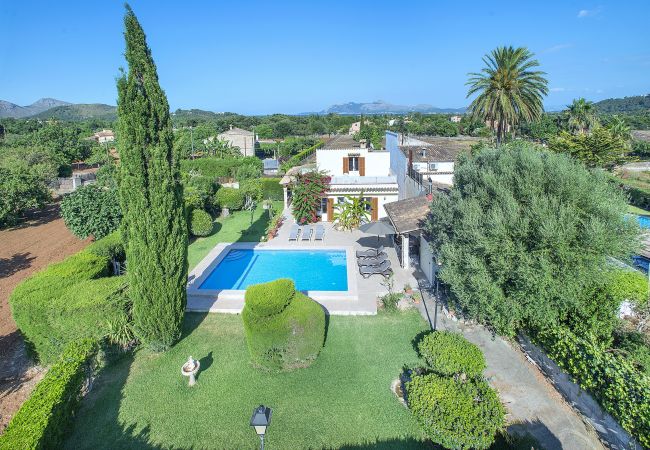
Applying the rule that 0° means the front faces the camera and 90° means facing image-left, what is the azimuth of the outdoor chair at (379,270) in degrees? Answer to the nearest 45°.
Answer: approximately 90°

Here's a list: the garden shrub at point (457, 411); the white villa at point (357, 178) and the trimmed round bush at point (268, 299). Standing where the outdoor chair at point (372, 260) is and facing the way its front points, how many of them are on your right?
1

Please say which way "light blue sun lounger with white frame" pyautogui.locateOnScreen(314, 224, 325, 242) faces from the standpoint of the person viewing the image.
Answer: facing the viewer

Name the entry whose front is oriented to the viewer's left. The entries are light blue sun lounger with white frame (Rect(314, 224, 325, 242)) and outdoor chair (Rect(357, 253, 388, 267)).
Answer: the outdoor chair

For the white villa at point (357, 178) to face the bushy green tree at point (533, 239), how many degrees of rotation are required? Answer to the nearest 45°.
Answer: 0° — it already faces it

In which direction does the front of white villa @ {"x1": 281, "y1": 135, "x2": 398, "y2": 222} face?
toward the camera

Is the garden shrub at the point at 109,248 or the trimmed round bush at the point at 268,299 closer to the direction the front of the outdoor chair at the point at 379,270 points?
the garden shrub

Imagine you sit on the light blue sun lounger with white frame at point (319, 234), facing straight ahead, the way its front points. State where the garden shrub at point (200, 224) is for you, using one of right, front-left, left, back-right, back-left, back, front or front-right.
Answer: right

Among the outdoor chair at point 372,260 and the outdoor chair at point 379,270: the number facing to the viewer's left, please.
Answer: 2

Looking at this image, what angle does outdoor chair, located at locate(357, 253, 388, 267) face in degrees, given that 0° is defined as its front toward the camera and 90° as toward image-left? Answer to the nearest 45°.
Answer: approximately 90°

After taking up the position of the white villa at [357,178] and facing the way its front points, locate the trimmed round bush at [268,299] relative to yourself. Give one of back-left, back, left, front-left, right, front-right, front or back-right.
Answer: front

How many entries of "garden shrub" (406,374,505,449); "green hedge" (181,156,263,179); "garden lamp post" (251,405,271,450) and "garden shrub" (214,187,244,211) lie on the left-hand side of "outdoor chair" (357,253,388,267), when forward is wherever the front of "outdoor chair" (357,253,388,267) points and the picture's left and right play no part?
2

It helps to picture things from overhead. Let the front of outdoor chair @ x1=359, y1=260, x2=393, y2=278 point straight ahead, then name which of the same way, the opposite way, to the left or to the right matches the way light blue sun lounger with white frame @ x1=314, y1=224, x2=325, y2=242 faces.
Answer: to the left

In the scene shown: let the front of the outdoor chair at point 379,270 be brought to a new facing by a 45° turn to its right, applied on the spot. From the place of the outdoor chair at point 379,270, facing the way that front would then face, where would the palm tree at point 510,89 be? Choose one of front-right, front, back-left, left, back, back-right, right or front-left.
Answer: right
